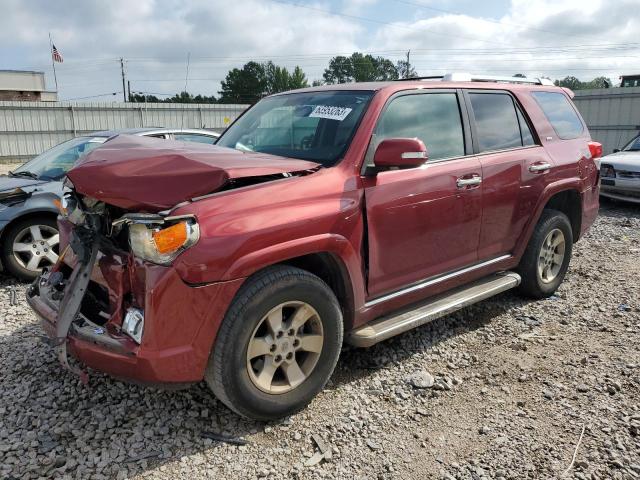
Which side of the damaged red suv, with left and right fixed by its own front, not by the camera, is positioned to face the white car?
back

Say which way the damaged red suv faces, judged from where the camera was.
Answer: facing the viewer and to the left of the viewer

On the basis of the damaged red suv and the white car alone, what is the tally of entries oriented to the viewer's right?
0

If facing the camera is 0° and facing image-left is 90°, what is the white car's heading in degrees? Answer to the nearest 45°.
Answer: approximately 45°
